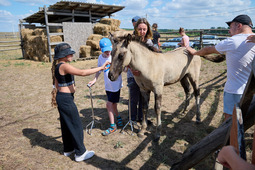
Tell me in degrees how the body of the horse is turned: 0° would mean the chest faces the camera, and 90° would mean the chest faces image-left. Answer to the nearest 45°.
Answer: approximately 45°

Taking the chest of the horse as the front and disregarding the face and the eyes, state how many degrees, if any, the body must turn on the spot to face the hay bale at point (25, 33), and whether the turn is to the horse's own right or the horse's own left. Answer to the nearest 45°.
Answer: approximately 90° to the horse's own right

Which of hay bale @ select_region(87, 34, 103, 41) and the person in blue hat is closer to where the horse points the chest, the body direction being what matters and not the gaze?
the person in blue hat

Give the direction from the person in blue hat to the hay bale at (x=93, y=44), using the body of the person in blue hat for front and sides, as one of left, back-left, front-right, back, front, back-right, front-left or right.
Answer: back-right

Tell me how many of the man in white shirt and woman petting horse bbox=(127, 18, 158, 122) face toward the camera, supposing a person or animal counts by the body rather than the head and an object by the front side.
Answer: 1

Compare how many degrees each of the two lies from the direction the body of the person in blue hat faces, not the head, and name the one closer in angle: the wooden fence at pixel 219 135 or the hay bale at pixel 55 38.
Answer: the wooden fence

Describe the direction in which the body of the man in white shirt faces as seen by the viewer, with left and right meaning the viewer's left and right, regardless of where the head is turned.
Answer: facing away from the viewer and to the left of the viewer

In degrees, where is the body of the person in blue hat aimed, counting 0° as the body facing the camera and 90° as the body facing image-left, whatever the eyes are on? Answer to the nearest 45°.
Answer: approximately 45°

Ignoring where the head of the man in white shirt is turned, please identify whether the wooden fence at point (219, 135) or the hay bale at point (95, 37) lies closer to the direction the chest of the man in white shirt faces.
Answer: the hay bale

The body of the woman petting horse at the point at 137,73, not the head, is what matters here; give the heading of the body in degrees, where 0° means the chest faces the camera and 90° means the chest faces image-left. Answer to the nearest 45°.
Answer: approximately 0°

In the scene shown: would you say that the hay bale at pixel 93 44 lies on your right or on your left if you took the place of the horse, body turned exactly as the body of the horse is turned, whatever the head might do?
on your right
